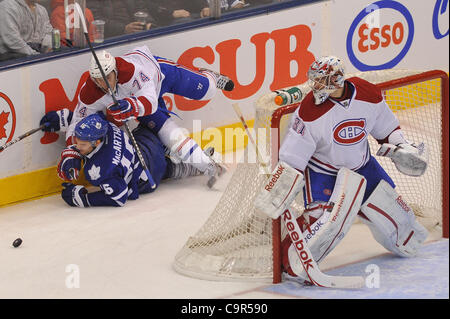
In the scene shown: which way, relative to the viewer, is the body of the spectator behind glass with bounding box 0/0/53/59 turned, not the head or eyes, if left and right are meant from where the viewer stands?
facing the viewer and to the right of the viewer

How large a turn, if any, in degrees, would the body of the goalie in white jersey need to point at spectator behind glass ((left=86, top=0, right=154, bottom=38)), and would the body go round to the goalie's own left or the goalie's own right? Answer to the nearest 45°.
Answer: approximately 135° to the goalie's own right

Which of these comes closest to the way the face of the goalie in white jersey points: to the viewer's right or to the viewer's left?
to the viewer's left

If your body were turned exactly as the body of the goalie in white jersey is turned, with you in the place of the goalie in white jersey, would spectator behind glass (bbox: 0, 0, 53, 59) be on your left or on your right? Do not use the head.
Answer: on your right

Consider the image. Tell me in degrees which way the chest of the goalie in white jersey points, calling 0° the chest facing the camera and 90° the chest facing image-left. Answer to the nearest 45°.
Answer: approximately 0°

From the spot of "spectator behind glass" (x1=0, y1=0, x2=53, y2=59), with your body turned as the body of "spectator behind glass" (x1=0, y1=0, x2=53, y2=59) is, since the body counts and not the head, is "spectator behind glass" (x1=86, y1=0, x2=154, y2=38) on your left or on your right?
on your left

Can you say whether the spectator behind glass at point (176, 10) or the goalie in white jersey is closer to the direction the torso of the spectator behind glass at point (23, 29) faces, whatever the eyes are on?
the goalie in white jersey
